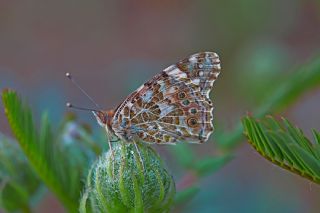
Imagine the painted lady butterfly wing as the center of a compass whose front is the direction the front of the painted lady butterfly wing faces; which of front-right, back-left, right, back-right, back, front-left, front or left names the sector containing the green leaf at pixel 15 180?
front

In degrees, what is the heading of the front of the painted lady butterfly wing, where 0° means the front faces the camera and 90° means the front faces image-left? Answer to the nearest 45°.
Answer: approximately 90°

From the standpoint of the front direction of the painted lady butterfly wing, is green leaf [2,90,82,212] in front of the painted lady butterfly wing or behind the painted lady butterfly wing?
in front
